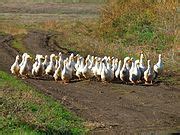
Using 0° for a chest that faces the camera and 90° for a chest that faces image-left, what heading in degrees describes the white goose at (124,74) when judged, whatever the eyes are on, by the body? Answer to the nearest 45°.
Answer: approximately 315°

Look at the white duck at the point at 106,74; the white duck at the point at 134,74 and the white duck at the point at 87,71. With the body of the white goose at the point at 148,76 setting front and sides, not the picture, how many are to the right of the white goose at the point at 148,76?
3

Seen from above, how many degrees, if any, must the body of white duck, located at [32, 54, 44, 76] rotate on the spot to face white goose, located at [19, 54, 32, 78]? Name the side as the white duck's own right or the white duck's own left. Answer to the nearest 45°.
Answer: approximately 135° to the white duck's own right

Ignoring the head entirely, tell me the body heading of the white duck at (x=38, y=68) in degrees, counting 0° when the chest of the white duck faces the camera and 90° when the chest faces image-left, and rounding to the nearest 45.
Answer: approximately 315°

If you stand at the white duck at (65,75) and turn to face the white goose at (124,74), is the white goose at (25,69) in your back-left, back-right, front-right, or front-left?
back-left

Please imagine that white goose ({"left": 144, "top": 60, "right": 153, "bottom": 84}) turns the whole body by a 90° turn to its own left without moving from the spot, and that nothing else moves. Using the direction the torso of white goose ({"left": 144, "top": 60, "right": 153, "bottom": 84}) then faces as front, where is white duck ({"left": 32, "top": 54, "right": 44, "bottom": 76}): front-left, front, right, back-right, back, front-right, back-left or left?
back

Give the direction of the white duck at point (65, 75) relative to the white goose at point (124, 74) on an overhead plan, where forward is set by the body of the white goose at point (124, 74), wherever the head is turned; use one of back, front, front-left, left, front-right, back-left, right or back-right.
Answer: back-right

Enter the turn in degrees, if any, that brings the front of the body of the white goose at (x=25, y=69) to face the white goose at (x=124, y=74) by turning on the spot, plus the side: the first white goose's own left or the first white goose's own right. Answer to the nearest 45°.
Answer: approximately 45° to the first white goose's own left

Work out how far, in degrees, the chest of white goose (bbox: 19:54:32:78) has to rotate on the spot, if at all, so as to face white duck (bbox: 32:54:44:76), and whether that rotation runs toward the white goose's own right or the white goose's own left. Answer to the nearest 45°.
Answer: approximately 45° to the white goose's own left
